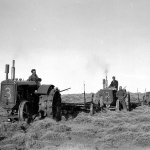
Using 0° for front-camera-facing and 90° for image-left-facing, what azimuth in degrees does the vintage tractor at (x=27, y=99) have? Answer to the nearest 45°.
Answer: approximately 45°

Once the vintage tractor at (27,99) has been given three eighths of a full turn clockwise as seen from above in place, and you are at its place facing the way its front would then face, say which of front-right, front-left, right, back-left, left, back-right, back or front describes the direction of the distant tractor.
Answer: front-right

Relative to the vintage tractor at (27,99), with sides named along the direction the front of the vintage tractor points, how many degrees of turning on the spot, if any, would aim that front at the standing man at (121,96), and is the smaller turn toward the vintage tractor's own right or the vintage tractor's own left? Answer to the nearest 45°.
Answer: approximately 180°
